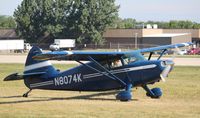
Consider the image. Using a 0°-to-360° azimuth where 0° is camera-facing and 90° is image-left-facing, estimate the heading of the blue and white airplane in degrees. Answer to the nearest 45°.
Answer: approximately 315°
